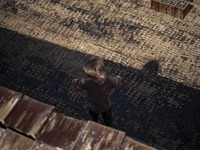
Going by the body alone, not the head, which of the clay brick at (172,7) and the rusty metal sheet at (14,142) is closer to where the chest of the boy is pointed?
the clay brick

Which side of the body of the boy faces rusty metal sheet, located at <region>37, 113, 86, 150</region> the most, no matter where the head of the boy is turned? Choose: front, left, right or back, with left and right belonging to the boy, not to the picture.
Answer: back

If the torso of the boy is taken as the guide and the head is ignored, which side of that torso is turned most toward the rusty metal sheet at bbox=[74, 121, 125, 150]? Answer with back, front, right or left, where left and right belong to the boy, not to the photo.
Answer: back

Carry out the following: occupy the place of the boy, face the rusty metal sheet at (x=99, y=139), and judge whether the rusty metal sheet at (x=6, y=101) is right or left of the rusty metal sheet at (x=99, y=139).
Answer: right

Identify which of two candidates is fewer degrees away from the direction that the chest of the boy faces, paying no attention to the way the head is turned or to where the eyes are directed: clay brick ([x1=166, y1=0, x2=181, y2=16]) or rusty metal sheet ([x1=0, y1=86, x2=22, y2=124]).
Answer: the clay brick

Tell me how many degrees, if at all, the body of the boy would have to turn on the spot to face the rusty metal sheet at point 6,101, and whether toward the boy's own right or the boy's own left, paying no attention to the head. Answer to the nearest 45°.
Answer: approximately 135° to the boy's own left

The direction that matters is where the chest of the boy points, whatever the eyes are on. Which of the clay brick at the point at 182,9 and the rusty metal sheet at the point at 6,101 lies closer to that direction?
the clay brick

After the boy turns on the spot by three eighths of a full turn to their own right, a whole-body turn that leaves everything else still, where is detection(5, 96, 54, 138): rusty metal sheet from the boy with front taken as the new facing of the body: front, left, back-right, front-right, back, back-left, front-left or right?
right

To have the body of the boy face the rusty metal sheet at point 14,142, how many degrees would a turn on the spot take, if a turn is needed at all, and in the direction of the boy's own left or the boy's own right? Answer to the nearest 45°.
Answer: approximately 135° to the boy's own left

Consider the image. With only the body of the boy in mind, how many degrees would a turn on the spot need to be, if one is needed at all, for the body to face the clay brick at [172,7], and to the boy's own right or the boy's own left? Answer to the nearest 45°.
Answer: approximately 45° to the boy's own right

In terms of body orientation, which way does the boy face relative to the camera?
away from the camera
